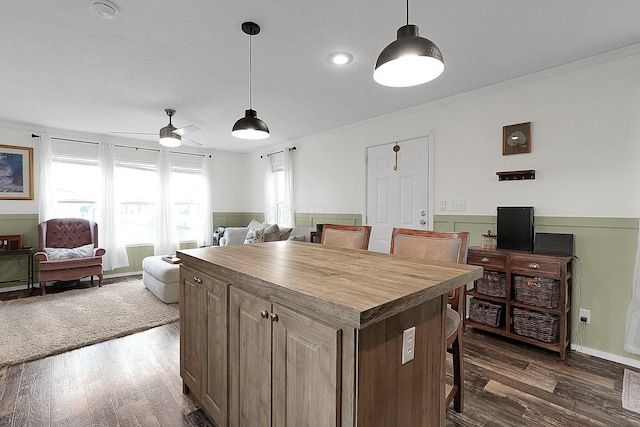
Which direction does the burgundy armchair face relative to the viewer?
toward the camera

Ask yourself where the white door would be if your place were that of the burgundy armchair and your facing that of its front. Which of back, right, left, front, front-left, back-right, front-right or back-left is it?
front-left

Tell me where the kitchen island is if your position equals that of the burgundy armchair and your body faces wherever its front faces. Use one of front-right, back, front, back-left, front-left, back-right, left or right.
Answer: front

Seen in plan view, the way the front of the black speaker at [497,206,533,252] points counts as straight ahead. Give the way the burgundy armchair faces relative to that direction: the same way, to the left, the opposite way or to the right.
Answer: to the left

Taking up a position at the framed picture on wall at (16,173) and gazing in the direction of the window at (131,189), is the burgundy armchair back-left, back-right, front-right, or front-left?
front-right

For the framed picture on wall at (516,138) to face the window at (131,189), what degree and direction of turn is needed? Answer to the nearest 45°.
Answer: approximately 90° to its right

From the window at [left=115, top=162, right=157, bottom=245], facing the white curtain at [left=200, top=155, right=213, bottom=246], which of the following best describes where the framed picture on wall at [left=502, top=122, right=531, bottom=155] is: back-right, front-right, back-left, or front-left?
front-right

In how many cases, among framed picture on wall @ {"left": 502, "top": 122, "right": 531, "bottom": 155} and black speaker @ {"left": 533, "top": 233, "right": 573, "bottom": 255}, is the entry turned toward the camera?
2

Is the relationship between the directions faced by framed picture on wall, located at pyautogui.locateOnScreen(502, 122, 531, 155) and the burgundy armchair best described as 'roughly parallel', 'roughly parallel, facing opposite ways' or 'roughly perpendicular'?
roughly perpendicular

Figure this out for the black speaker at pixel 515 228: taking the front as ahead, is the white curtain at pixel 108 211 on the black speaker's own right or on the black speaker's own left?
on the black speaker's own right

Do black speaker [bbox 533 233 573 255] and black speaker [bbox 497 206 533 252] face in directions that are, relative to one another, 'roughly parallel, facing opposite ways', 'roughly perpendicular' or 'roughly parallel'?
roughly parallel
